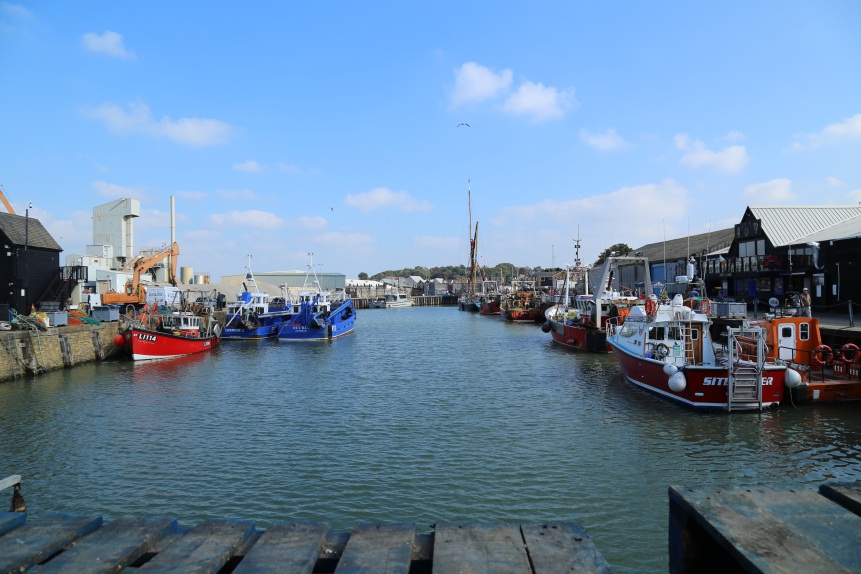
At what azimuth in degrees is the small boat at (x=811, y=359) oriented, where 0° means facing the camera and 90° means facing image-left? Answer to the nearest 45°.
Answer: approximately 135°

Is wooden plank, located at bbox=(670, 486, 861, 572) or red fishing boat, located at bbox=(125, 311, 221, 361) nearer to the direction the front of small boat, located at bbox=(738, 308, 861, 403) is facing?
the red fishing boat

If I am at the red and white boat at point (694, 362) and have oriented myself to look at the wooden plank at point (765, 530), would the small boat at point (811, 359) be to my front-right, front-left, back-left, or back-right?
back-left

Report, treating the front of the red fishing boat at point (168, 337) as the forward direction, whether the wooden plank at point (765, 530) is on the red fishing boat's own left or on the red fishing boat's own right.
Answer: on the red fishing boat's own left

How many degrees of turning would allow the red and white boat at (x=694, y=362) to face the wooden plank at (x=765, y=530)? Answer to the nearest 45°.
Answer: approximately 135° to its left

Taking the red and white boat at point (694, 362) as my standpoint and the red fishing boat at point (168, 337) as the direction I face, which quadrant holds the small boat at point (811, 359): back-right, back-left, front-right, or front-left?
back-right

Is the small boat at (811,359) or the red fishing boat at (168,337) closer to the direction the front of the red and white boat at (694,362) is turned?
the red fishing boat

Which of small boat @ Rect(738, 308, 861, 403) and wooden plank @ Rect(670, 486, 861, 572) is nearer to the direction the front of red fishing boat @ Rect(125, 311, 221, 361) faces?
the wooden plank

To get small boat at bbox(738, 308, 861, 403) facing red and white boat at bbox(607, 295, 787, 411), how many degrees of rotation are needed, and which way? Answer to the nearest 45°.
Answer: approximately 90° to its left

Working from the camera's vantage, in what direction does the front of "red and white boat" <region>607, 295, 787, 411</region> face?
facing away from the viewer and to the left of the viewer

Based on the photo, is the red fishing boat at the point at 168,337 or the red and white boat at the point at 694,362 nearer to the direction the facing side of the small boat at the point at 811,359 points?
the red fishing boat

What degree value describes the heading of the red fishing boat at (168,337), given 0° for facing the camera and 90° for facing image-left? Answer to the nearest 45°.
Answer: approximately 45°
